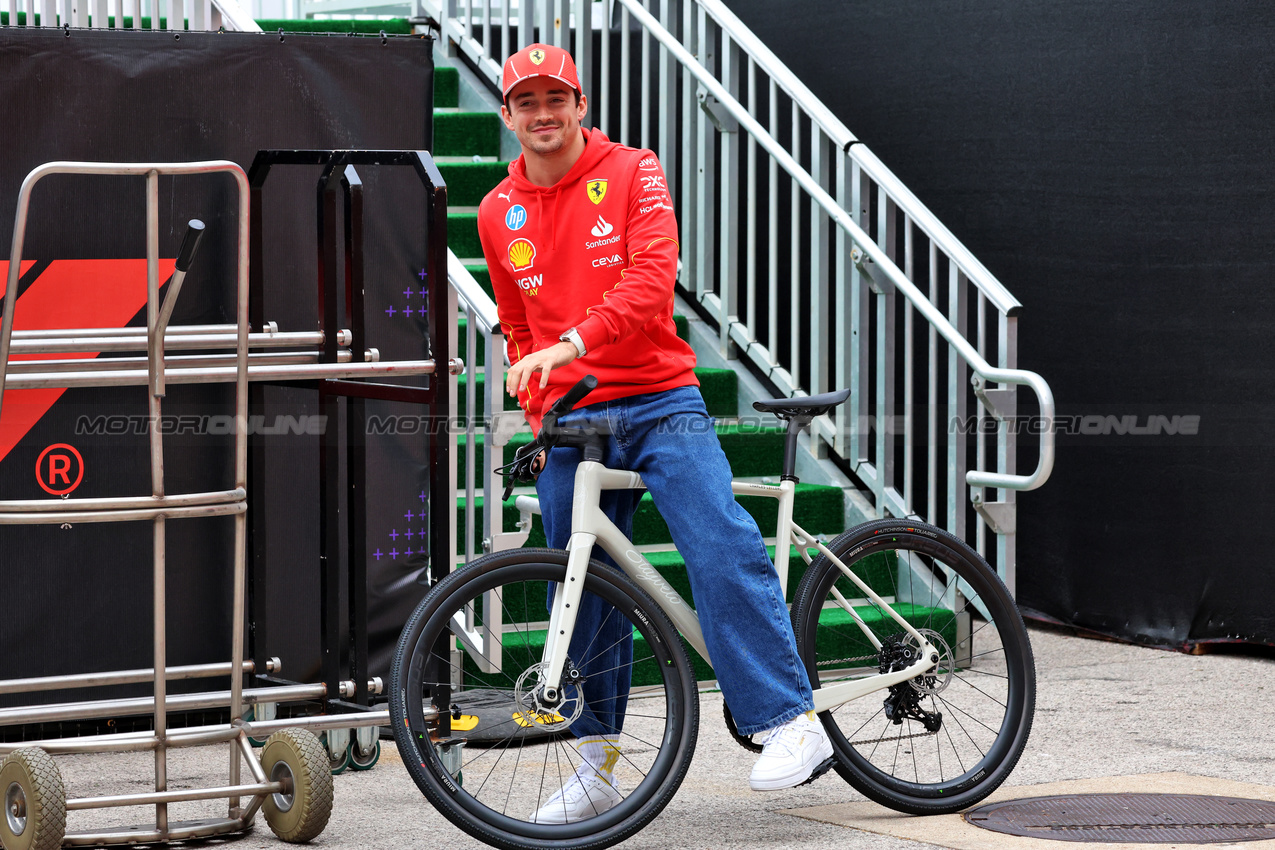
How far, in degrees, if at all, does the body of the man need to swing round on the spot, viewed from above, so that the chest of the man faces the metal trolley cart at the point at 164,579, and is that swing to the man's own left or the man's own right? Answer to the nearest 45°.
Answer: approximately 45° to the man's own right

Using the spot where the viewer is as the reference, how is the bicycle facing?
facing the viewer and to the left of the viewer

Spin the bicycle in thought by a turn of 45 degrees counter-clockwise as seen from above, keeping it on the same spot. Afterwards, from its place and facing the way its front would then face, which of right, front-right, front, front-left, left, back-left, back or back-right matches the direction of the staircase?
back

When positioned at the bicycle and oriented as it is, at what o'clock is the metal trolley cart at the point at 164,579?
The metal trolley cart is roughly at 1 o'clock from the bicycle.

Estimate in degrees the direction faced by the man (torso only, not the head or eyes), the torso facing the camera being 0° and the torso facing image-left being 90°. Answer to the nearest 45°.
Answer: approximately 45°

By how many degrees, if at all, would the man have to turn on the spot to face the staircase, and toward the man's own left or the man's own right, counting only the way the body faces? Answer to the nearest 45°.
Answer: approximately 135° to the man's own right
